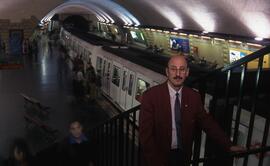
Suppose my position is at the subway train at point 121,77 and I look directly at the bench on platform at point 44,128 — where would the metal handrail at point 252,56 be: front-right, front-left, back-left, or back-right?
front-left

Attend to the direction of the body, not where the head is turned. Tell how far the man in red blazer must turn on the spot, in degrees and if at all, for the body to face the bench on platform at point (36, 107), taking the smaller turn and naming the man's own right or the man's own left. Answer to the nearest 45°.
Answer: approximately 135° to the man's own right

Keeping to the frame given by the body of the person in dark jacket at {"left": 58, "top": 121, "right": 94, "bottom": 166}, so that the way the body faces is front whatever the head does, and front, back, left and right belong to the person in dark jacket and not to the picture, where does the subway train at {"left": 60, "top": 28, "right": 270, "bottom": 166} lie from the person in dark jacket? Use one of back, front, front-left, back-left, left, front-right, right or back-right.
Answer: back

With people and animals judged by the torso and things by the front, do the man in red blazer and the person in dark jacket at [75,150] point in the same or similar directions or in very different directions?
same or similar directions

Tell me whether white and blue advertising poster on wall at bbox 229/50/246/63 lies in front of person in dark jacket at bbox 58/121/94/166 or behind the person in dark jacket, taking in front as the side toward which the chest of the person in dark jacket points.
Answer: behind

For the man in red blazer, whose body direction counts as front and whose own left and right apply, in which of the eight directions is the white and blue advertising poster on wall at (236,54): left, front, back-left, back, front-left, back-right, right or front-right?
back

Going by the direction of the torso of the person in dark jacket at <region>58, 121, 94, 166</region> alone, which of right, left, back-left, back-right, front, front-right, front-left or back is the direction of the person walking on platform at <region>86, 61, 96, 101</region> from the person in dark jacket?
back

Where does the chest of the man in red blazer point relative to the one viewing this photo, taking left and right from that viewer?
facing the viewer

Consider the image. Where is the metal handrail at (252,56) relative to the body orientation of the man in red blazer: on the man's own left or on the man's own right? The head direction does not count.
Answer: on the man's own left

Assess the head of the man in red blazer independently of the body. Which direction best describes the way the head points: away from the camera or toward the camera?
toward the camera

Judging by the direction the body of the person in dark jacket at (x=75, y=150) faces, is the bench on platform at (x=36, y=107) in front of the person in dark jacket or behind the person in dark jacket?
behind

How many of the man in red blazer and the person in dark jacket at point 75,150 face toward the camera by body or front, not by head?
2

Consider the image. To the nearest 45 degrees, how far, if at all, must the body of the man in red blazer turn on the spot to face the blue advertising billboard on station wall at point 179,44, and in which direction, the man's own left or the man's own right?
approximately 180°

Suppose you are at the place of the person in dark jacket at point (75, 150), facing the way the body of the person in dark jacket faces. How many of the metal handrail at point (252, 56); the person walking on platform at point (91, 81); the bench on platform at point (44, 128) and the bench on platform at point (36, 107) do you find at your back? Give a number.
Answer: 3
